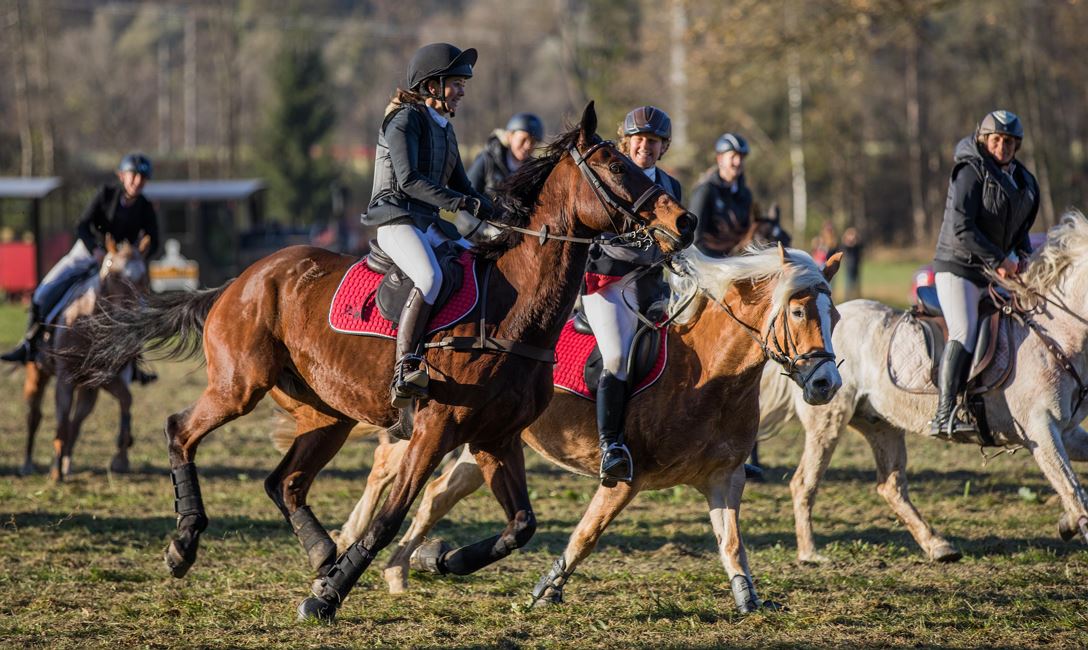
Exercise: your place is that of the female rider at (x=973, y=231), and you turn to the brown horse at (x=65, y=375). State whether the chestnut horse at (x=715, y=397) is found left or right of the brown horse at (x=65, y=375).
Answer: left

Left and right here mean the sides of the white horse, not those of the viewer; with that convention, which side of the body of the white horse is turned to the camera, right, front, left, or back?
right

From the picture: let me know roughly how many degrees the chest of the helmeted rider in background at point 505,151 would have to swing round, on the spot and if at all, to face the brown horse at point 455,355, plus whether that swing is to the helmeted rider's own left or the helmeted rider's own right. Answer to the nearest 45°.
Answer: approximately 45° to the helmeted rider's own right

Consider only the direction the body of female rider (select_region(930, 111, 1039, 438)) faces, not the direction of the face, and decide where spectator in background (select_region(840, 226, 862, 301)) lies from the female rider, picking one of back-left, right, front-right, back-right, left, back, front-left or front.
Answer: back-left

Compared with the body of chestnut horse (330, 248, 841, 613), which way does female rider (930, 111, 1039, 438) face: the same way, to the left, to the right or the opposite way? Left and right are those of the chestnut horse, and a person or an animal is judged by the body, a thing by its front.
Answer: the same way

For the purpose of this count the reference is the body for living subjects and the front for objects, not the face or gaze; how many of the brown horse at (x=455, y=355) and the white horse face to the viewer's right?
2

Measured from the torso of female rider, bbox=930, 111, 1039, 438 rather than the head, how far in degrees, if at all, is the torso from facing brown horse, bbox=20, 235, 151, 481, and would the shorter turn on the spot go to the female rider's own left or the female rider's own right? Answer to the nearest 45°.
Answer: approximately 135° to the female rider's own right

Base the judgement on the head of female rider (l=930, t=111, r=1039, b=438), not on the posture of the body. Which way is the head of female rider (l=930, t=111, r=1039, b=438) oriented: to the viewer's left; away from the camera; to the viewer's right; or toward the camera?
toward the camera

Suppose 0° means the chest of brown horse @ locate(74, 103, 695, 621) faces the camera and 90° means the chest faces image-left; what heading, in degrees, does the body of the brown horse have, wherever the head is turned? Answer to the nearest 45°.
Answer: approximately 270°

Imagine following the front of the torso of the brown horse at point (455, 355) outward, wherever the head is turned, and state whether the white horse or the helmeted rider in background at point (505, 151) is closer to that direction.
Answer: the white horse

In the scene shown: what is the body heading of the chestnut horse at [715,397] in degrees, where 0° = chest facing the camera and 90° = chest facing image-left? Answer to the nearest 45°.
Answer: approximately 315°

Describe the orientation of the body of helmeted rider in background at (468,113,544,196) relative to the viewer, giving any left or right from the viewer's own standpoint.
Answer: facing the viewer and to the right of the viewer

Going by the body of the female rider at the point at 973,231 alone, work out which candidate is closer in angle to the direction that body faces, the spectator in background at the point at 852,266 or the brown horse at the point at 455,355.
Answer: the brown horse

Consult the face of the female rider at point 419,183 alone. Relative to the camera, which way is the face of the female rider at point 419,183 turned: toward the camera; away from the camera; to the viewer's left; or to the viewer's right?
to the viewer's right
